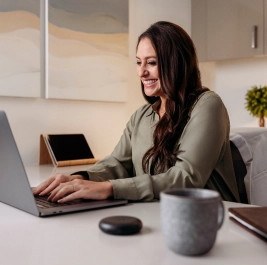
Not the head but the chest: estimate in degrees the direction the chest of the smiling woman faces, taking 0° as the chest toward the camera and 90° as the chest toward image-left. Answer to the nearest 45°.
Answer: approximately 45°

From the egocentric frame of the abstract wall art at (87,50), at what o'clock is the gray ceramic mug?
The gray ceramic mug is roughly at 12 o'clock from the abstract wall art.

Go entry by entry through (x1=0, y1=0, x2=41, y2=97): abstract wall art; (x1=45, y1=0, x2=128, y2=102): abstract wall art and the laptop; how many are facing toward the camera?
2

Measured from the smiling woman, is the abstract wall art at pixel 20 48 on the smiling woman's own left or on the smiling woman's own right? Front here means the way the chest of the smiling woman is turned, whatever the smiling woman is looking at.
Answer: on the smiling woman's own right

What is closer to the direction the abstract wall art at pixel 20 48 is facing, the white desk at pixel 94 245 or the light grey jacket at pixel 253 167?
the white desk

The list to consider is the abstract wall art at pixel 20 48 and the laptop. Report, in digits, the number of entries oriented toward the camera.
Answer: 1

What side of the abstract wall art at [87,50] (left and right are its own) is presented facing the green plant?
left

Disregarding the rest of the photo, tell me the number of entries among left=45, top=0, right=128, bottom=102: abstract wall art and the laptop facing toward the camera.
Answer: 1
